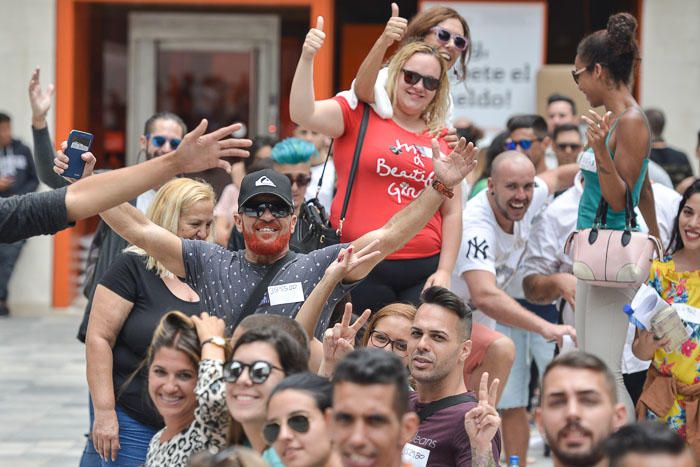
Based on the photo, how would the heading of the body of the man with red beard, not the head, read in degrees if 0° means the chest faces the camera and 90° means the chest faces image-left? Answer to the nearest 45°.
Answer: approximately 0°

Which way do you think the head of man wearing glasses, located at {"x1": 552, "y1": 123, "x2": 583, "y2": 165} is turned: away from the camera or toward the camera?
toward the camera

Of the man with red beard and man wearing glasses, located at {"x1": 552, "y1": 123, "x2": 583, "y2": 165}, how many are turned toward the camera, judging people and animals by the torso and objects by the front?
2

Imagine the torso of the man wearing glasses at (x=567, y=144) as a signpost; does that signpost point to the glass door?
no

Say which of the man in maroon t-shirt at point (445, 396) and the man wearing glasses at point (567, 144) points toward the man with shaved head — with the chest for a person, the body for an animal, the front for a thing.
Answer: the man wearing glasses

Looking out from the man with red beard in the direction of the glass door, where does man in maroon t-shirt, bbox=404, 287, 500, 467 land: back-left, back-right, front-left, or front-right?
back-right

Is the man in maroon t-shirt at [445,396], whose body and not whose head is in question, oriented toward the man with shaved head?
no

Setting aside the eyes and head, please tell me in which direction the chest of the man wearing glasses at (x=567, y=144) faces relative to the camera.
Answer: toward the camera

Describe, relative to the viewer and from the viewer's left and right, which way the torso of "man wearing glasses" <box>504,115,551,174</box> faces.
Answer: facing the viewer and to the left of the viewer

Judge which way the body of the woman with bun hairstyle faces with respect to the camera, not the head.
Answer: to the viewer's left

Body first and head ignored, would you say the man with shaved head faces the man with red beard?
no

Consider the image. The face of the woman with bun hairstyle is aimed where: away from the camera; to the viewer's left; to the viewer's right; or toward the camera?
to the viewer's left

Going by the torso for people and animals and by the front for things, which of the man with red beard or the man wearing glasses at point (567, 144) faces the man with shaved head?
the man wearing glasses

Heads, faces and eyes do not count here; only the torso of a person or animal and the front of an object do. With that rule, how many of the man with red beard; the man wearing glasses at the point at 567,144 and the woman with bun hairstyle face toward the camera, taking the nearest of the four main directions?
2

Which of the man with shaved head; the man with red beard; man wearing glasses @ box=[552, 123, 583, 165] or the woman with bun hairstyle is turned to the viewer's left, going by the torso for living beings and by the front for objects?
the woman with bun hairstyle

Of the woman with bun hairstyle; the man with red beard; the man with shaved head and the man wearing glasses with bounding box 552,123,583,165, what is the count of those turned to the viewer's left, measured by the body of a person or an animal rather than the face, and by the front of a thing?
1

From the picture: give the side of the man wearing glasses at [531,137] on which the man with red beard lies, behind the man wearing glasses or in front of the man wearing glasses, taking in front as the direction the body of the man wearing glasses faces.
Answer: in front

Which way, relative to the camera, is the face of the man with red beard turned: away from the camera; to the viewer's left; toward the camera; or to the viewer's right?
toward the camera
